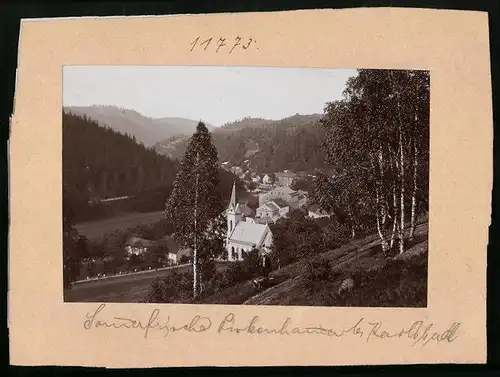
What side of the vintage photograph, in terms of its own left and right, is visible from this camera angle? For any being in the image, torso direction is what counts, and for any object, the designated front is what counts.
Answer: front
